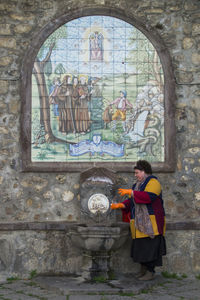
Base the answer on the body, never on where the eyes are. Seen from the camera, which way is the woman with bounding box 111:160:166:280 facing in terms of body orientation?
to the viewer's left

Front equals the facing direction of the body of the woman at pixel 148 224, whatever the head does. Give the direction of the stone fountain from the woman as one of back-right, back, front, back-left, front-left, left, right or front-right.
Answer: front
